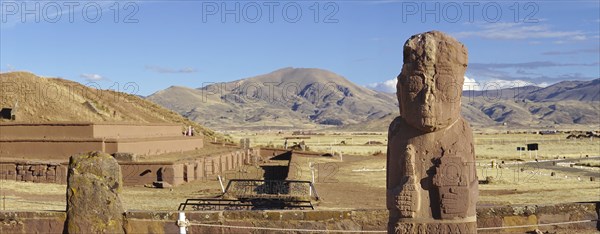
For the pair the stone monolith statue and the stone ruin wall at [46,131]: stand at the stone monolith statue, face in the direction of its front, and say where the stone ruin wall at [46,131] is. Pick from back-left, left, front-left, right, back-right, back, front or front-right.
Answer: back-right

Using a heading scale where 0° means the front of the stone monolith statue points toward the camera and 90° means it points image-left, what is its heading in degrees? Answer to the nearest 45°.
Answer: approximately 0°

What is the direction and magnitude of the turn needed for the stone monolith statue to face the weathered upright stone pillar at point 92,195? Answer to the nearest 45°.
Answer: approximately 90° to its right
